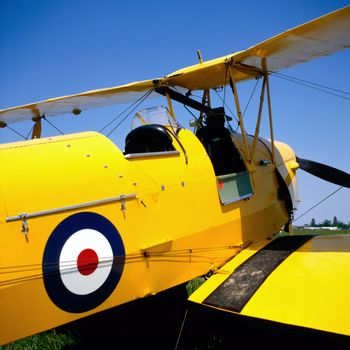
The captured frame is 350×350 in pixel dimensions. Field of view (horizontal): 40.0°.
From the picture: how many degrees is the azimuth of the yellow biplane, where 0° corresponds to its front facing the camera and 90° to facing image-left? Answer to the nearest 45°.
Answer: approximately 225°
